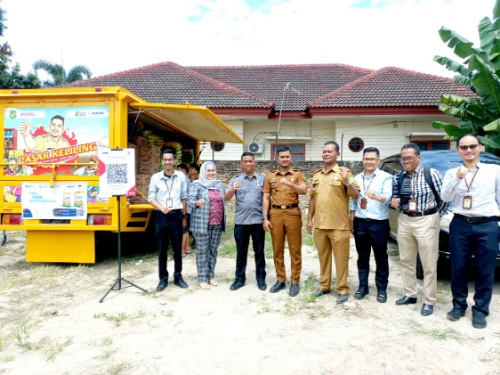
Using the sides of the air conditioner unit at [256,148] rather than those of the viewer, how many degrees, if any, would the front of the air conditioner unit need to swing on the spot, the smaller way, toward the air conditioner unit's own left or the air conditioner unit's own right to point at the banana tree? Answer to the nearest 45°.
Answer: approximately 45° to the air conditioner unit's own left

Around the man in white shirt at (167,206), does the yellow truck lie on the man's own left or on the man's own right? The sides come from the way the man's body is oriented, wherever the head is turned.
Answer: on the man's own right

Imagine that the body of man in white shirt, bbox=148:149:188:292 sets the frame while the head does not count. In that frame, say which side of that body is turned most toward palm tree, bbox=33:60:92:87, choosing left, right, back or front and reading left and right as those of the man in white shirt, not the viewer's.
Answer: back

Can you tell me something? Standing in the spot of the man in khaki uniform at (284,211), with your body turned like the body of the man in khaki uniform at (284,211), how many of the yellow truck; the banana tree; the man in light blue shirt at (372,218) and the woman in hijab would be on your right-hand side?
2

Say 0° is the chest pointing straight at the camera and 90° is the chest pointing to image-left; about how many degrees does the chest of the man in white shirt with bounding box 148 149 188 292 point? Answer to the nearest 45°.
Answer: approximately 0°

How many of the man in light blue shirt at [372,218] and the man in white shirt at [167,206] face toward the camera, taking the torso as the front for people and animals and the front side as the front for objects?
2

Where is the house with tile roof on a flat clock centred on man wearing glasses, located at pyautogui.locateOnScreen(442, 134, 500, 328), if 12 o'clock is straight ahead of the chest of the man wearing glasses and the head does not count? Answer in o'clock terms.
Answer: The house with tile roof is roughly at 5 o'clock from the man wearing glasses.
